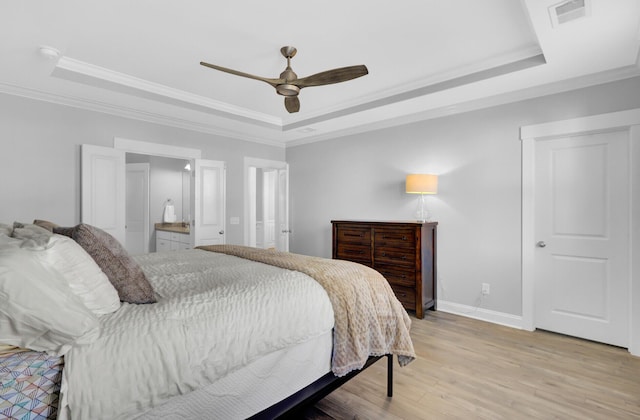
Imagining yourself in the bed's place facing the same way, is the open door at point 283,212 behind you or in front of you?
in front

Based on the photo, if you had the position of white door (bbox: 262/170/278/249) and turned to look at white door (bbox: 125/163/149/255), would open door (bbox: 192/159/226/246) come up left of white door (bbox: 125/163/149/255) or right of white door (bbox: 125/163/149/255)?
left

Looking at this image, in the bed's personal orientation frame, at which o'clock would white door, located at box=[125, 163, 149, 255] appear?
The white door is roughly at 10 o'clock from the bed.

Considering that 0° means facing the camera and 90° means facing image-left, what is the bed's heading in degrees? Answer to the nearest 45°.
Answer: approximately 225°

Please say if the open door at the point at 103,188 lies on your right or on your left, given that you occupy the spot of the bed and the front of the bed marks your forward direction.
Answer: on your left

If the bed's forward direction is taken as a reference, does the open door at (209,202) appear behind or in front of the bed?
in front

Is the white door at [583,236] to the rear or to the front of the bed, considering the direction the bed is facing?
to the front

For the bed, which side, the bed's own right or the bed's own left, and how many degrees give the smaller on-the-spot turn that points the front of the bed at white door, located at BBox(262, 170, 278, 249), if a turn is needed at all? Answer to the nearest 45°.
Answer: approximately 45° to the bed's own left
